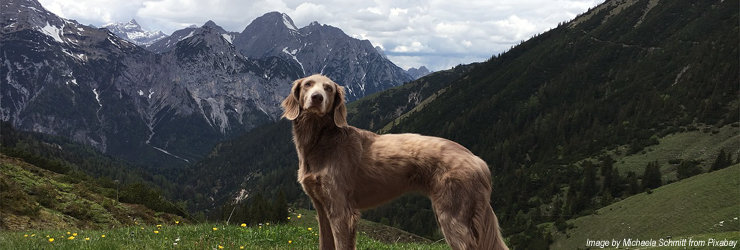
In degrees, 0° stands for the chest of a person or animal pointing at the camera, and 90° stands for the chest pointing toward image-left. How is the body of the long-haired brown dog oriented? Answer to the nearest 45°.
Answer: approximately 90°
